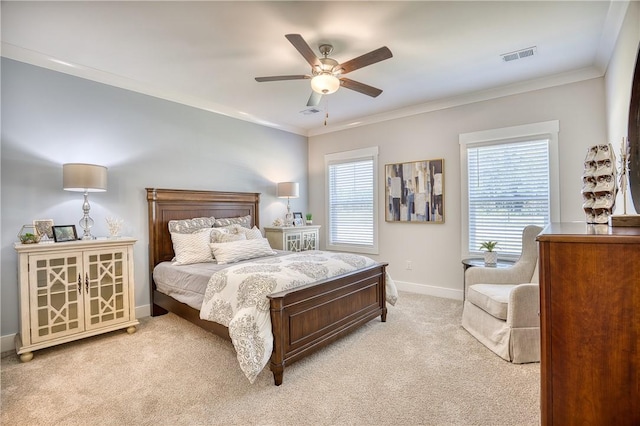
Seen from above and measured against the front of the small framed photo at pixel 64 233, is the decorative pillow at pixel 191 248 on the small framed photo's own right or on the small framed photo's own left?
on the small framed photo's own left

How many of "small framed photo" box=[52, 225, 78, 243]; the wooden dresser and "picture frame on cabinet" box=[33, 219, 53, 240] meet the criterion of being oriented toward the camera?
2

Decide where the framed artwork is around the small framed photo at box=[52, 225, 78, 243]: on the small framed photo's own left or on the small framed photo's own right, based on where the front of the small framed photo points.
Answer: on the small framed photo's own left

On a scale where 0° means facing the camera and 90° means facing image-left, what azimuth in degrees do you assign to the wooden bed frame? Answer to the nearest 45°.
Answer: approximately 315°

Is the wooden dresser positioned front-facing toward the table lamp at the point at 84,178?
yes

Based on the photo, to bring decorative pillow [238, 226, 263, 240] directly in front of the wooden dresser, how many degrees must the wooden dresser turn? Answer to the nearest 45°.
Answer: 0° — it already faces it

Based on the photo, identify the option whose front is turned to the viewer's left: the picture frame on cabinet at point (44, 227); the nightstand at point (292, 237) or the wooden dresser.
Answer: the wooden dresser

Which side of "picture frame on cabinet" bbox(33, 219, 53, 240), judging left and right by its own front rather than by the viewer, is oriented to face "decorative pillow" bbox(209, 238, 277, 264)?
left

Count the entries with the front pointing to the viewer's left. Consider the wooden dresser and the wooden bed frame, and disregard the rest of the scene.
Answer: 1

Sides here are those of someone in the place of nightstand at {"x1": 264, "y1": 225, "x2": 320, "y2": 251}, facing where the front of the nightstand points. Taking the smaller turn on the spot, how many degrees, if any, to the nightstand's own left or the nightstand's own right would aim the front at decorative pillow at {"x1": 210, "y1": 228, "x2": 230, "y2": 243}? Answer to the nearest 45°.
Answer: approximately 90° to the nightstand's own right

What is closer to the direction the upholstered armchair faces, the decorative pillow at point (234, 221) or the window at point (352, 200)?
the decorative pillow

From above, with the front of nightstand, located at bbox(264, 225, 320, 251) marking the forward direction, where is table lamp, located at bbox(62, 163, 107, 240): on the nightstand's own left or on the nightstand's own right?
on the nightstand's own right
